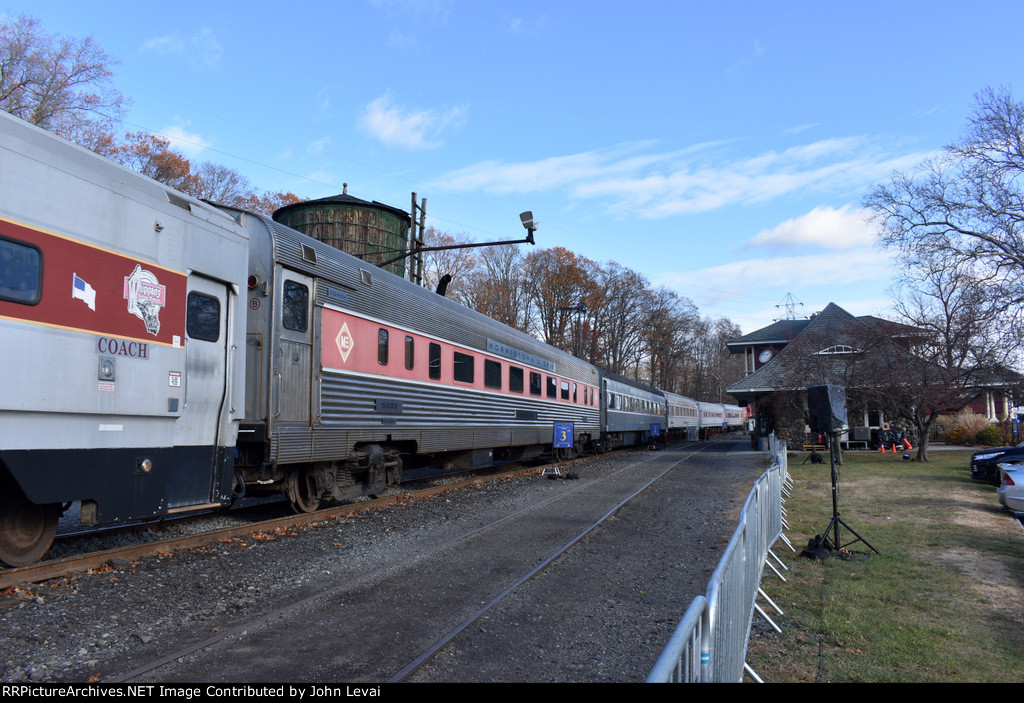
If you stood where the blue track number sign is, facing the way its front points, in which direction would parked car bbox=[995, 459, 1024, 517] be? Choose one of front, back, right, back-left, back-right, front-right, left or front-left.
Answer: front-left

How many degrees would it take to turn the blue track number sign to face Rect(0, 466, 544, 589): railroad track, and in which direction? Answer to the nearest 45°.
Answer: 0° — it already faces it

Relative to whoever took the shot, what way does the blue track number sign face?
facing the viewer

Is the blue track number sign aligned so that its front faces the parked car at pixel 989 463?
no

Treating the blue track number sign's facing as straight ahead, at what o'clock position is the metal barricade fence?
The metal barricade fence is roughly at 12 o'clock from the blue track number sign.

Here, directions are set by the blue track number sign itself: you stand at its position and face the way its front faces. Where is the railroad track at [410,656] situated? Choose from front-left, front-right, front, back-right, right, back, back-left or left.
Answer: front

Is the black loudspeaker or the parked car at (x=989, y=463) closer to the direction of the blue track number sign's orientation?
the black loudspeaker

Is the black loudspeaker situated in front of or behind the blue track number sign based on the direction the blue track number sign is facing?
in front

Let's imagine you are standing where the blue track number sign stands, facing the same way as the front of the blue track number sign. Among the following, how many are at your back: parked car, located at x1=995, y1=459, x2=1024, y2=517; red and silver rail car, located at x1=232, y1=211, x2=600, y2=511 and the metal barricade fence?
0

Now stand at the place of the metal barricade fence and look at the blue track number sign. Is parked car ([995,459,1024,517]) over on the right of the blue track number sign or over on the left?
right
